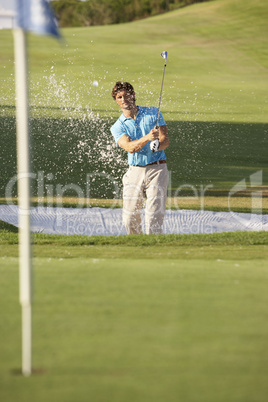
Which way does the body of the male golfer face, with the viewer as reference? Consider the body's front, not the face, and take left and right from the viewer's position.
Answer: facing the viewer

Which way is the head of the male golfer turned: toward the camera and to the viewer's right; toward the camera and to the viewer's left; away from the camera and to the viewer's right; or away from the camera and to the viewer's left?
toward the camera and to the viewer's left
